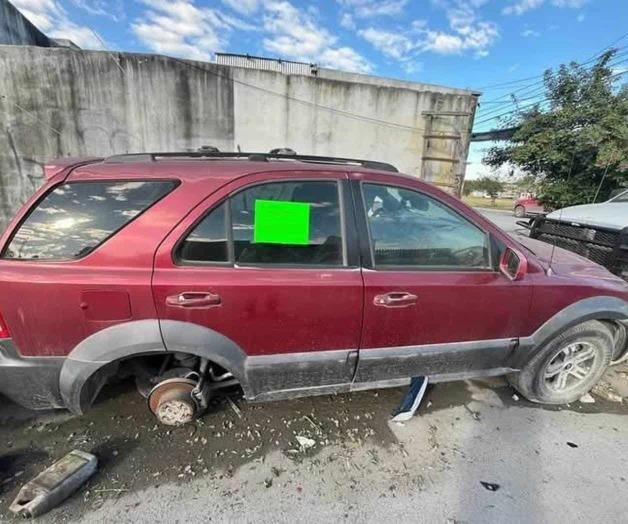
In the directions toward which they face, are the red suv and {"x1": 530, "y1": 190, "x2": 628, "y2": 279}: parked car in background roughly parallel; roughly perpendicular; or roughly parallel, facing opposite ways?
roughly parallel, facing opposite ways

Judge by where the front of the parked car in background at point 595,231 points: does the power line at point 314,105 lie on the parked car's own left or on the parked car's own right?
on the parked car's own right

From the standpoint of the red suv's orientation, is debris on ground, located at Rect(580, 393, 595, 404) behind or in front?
in front

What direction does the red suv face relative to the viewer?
to the viewer's right

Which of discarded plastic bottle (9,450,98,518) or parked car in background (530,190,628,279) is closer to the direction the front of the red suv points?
the parked car in background

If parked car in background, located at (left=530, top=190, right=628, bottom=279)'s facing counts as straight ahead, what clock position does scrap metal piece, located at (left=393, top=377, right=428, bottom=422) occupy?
The scrap metal piece is roughly at 11 o'clock from the parked car in background.

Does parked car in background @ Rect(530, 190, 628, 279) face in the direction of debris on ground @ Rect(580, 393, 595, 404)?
no

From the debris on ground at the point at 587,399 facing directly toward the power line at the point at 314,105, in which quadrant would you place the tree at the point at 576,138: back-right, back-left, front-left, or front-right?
front-right

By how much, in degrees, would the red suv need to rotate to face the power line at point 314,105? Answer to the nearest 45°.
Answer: approximately 90° to its left

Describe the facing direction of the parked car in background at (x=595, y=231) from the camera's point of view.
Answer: facing the viewer and to the left of the viewer

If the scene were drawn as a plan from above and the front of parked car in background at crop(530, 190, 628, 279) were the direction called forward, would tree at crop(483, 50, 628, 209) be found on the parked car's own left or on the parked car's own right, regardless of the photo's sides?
on the parked car's own right

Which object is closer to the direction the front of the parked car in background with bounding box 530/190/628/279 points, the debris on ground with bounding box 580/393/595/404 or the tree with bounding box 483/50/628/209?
the debris on ground

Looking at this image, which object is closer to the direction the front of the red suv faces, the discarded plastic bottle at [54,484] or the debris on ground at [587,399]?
the debris on ground

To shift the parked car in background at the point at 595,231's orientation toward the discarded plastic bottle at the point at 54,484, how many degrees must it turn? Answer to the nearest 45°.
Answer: approximately 45° to its left

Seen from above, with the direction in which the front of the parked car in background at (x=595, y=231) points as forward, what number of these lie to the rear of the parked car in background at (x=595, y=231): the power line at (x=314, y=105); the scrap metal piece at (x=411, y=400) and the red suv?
0
